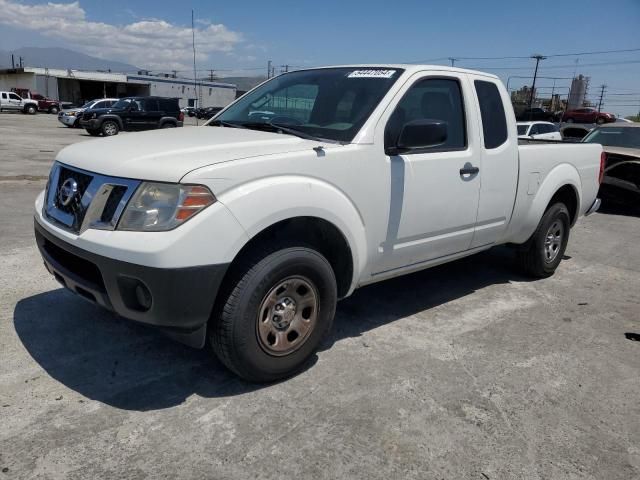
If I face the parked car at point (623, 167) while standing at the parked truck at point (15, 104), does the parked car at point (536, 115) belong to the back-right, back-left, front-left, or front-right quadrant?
front-left

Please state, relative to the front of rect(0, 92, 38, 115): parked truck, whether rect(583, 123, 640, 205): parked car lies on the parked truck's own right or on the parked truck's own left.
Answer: on the parked truck's own right

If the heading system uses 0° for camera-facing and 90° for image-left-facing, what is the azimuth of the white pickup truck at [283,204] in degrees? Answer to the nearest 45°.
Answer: approximately 45°

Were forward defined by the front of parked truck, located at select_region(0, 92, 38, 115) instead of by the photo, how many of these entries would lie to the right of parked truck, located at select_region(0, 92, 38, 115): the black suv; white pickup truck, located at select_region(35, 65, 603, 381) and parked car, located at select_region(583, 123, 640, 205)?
3

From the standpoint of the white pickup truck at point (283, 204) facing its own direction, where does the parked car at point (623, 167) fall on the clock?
The parked car is roughly at 6 o'clock from the white pickup truck.

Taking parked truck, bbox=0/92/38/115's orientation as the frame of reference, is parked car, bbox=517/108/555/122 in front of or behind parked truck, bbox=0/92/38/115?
in front

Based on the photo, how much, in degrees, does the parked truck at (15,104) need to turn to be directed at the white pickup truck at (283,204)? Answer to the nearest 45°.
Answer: approximately 90° to its right

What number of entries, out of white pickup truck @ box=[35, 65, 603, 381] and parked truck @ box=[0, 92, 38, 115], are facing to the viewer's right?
1

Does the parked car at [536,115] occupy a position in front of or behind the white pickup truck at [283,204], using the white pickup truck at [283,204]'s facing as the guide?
behind

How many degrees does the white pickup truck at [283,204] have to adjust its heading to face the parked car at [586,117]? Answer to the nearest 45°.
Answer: approximately 180°

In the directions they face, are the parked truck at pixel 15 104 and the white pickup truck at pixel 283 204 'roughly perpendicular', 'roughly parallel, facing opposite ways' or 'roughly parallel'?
roughly parallel, facing opposite ways

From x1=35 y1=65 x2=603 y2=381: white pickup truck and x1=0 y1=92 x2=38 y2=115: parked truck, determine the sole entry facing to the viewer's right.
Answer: the parked truck

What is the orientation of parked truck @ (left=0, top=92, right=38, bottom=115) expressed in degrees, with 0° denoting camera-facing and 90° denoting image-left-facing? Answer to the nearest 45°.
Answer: approximately 270°

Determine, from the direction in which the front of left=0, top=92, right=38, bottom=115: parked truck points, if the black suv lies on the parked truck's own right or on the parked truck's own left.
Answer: on the parked truck's own right

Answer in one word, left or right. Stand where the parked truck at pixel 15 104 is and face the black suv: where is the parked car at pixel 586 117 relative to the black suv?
left

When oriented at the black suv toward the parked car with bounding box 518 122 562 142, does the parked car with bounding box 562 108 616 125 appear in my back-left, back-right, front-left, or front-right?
front-left
